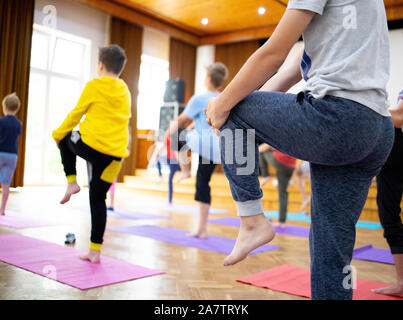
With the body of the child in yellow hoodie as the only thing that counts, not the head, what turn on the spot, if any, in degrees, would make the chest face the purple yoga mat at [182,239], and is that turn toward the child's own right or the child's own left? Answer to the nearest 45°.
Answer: approximately 90° to the child's own right

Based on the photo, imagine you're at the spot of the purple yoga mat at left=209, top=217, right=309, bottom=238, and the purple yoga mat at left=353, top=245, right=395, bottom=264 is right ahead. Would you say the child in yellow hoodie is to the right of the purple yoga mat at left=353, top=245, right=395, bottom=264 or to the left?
right

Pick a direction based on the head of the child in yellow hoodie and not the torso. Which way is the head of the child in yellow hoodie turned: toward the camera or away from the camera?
away from the camera

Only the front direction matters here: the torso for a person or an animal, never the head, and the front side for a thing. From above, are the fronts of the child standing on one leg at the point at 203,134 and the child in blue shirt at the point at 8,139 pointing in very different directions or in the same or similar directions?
same or similar directions

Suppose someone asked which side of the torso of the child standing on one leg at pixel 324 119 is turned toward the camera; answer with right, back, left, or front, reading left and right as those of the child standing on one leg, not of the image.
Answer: left

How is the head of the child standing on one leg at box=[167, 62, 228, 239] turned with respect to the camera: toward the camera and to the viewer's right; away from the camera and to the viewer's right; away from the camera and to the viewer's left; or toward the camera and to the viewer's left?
away from the camera and to the viewer's left

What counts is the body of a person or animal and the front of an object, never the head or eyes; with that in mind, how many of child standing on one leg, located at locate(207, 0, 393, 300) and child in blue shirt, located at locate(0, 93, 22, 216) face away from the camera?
1

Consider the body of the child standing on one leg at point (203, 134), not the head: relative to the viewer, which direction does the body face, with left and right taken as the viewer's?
facing away from the viewer and to the left of the viewer

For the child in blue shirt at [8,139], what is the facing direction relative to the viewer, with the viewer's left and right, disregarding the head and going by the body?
facing away from the viewer

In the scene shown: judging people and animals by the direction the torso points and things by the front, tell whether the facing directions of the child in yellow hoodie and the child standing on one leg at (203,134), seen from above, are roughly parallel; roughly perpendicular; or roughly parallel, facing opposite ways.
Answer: roughly parallel
